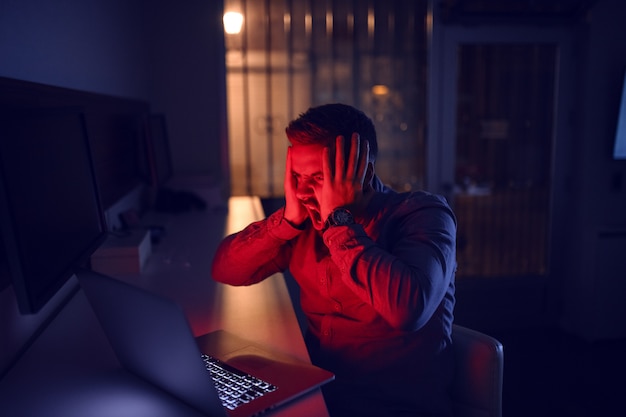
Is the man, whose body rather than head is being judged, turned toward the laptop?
yes

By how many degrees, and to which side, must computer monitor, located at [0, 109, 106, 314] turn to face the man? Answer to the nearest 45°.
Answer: approximately 45° to its left

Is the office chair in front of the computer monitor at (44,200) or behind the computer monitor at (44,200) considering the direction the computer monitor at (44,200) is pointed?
in front

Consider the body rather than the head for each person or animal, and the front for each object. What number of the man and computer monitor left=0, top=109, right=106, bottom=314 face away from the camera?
0

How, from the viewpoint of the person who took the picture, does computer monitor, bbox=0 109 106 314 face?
facing the viewer and to the right of the viewer

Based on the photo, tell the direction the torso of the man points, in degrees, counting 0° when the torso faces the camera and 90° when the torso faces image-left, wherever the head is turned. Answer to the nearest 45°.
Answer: approximately 45°

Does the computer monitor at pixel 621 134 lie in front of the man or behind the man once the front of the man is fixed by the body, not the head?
behind

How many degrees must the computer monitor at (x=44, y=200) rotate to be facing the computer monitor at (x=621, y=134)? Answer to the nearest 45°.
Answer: approximately 45° to its left

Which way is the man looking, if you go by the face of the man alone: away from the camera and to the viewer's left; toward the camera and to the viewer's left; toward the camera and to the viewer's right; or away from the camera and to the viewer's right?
toward the camera and to the viewer's left

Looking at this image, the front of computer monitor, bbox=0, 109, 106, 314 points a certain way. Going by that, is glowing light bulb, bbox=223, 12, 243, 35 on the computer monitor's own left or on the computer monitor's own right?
on the computer monitor's own left
